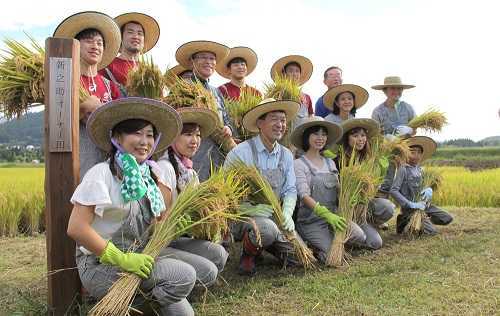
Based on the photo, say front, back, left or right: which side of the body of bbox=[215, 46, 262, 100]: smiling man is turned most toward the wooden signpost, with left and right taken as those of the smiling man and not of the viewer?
right

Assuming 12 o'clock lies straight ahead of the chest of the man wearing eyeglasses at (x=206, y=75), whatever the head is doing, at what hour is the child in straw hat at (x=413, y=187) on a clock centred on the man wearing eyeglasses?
The child in straw hat is roughly at 10 o'clock from the man wearing eyeglasses.

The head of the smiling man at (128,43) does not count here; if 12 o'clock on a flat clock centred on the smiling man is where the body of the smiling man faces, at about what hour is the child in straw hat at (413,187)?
The child in straw hat is roughly at 10 o'clock from the smiling man.

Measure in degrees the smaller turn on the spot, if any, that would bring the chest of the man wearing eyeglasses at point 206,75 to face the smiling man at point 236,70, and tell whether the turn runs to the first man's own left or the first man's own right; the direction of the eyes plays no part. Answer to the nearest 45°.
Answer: approximately 90° to the first man's own left

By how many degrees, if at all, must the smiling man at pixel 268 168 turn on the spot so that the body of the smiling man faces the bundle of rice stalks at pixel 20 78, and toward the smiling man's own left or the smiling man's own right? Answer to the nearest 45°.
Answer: approximately 90° to the smiling man's own right

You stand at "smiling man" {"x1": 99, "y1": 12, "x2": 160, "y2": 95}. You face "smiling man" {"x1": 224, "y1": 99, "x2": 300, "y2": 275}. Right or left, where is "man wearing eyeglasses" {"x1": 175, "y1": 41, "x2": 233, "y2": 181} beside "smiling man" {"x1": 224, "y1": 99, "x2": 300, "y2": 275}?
left

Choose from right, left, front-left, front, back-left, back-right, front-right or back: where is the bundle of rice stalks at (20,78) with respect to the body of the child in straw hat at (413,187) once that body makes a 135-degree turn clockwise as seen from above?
front-left

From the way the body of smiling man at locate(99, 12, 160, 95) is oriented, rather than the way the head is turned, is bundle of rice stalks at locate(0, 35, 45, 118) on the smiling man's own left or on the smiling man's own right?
on the smiling man's own right

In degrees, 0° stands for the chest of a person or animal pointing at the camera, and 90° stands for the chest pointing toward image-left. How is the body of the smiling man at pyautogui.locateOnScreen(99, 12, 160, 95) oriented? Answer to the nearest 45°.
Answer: approximately 315°

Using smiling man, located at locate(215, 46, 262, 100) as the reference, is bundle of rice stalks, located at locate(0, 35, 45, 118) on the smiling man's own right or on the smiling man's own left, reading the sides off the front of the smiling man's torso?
on the smiling man's own right

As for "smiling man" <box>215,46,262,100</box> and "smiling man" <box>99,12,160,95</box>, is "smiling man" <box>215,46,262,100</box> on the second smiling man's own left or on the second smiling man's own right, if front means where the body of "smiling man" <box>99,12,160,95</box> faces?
on the second smiling man's own left
